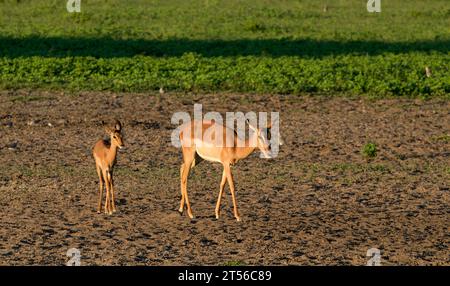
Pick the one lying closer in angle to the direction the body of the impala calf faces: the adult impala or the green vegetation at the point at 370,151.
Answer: the adult impala

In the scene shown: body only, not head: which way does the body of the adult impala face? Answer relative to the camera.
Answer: to the viewer's right

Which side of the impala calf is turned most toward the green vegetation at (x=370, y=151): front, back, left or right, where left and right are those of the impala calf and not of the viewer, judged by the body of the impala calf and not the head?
left

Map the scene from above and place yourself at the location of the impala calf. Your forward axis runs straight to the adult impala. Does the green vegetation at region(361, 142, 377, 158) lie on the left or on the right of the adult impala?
left

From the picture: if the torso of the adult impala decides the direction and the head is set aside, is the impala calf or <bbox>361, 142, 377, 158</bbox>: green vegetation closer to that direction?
the green vegetation

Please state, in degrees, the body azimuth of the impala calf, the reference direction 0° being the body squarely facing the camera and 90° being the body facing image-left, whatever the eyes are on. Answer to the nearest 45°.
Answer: approximately 315°

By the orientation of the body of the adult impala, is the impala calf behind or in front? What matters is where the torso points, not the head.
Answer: behind

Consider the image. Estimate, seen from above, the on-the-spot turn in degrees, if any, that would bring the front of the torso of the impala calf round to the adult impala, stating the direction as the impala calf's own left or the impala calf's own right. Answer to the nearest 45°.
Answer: approximately 45° to the impala calf's own left

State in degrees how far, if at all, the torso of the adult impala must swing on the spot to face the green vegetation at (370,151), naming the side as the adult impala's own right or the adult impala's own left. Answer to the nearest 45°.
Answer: approximately 45° to the adult impala's own left
